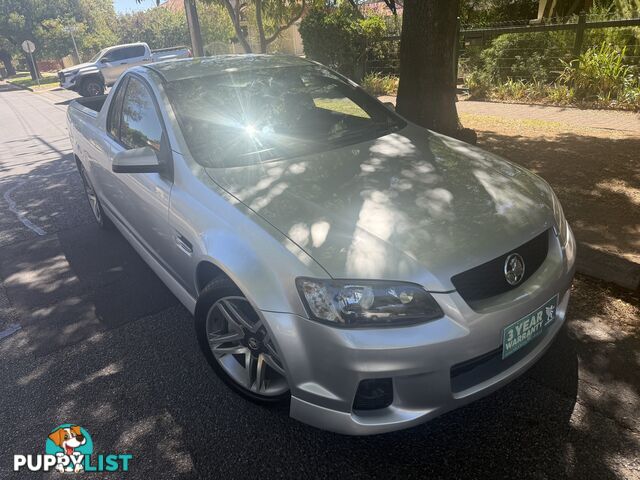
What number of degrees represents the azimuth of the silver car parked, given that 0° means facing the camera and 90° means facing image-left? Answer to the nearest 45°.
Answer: approximately 315°

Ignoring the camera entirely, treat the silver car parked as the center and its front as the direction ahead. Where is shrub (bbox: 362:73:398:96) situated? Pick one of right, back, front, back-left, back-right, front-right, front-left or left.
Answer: back-left

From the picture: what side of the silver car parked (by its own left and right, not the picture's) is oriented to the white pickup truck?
back

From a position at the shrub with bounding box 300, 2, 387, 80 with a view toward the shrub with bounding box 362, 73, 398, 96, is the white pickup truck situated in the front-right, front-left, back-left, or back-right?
back-right

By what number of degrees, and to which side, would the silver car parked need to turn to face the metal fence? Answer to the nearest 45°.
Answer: approximately 90° to its left

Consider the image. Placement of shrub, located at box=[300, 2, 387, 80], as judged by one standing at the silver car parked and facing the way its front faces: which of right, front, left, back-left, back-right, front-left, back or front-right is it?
back-left

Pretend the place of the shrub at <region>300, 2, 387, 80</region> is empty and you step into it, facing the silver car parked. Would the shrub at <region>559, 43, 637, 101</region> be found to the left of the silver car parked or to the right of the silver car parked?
left

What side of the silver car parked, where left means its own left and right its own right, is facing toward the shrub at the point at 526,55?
left

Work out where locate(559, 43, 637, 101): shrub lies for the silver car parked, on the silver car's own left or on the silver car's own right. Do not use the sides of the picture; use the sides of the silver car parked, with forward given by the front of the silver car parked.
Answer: on the silver car's own left

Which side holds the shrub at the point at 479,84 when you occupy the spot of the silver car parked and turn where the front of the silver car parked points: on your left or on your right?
on your left
